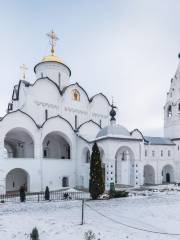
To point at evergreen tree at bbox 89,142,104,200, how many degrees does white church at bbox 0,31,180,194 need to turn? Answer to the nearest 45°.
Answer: approximately 45° to its right

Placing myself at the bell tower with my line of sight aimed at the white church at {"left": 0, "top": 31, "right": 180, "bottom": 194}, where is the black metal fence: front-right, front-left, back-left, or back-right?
front-left

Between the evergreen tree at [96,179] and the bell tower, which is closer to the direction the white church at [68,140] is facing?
the evergreen tree

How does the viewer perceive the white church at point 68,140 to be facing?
facing the viewer and to the right of the viewer

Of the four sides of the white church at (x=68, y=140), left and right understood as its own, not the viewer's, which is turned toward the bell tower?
left

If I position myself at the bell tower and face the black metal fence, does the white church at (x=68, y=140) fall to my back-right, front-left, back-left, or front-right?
front-right
